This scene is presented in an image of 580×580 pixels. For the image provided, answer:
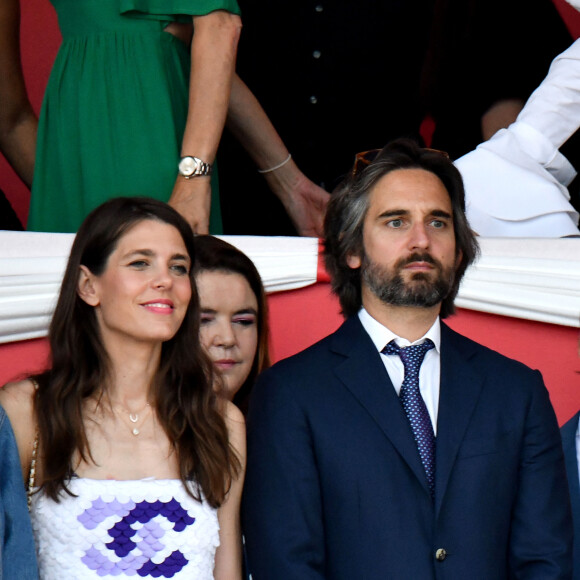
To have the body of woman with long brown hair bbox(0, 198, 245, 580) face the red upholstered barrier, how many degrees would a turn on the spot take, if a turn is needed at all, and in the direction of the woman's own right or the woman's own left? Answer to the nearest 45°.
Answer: approximately 135° to the woman's own left

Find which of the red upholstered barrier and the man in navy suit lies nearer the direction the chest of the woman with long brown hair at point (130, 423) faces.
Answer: the man in navy suit

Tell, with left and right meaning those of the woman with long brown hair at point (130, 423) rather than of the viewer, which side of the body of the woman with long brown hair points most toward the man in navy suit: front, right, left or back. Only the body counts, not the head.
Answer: left

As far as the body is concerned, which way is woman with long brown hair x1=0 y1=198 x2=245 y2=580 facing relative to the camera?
toward the camera

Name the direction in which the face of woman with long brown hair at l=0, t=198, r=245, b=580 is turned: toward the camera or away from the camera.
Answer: toward the camera
